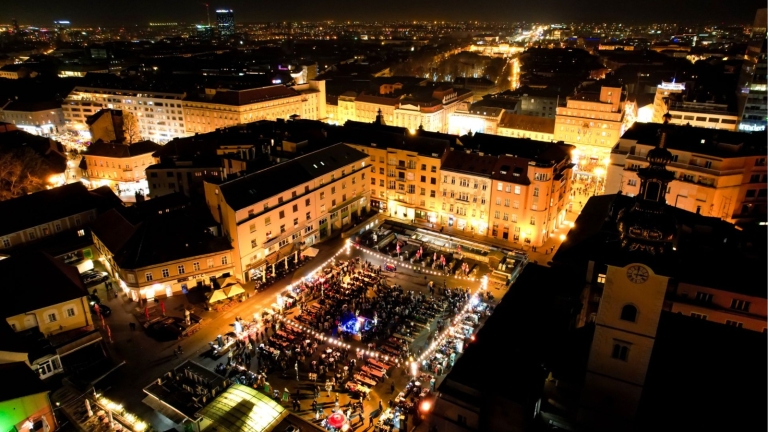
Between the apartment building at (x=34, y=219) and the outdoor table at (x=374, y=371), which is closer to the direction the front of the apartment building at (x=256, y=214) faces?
the outdoor table

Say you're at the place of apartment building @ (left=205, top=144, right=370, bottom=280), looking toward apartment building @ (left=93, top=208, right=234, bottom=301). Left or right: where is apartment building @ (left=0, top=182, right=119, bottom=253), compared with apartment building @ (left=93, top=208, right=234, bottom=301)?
right

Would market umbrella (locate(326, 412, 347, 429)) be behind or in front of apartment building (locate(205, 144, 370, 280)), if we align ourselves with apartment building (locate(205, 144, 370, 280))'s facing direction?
in front

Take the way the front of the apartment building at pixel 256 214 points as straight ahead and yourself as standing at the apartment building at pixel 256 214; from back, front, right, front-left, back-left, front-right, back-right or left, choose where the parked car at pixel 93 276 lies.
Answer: back-right

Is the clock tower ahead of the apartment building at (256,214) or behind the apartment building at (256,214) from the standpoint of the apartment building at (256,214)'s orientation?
ahead

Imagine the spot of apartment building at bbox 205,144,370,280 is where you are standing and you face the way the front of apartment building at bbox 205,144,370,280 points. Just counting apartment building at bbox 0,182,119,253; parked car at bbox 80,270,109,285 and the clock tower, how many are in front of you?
1

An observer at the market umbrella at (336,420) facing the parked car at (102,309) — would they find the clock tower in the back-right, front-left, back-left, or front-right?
back-right

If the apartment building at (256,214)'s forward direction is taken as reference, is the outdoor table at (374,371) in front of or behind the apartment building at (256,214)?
in front

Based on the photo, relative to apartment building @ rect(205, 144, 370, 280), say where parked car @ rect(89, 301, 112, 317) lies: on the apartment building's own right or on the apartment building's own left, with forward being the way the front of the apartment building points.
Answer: on the apartment building's own right

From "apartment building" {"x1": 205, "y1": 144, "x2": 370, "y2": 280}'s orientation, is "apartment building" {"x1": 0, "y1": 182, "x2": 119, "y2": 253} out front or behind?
behind

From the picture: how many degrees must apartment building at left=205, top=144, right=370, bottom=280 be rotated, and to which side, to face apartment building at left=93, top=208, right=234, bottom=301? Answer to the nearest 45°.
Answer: approximately 135° to its right

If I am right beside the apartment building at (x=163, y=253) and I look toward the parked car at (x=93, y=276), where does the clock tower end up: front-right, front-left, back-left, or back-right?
back-left

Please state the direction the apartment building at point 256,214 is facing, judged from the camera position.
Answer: facing the viewer and to the right of the viewer
